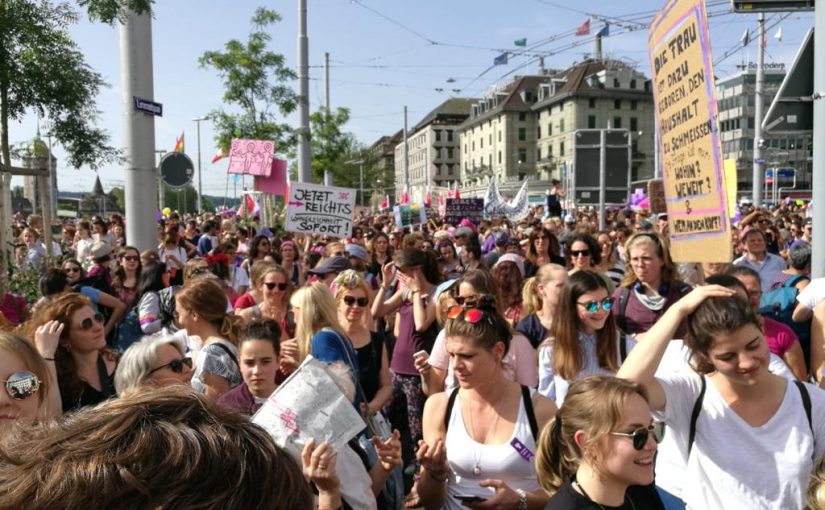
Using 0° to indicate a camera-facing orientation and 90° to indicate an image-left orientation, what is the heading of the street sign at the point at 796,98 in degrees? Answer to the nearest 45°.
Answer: approximately 180°

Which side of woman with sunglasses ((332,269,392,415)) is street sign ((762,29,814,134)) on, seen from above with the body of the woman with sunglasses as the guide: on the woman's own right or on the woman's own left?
on the woman's own left

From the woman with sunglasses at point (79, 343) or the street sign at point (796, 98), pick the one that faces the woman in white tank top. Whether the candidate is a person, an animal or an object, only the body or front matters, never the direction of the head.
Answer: the woman with sunglasses

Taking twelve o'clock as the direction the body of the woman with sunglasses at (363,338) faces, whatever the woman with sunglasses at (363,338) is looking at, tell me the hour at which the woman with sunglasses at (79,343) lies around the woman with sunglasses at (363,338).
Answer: the woman with sunglasses at (79,343) is roughly at 2 o'clock from the woman with sunglasses at (363,338).

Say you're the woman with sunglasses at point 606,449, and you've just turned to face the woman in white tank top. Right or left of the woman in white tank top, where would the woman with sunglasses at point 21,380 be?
left

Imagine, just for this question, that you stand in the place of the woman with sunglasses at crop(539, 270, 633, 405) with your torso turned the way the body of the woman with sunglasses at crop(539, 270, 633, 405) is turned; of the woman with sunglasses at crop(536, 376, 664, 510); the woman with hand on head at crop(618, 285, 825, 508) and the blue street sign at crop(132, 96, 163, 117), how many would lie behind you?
1
